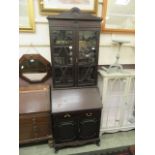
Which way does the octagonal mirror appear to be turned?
toward the camera

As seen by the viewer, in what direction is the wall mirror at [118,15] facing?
toward the camera

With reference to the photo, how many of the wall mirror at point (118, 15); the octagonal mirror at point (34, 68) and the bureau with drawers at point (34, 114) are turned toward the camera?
3

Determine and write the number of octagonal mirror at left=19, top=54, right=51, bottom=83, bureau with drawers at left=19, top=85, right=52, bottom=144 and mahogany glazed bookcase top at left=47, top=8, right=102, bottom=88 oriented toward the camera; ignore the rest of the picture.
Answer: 3

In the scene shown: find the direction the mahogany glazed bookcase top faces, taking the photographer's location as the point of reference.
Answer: facing the viewer

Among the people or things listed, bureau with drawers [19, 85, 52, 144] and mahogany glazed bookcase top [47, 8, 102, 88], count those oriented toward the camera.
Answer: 2

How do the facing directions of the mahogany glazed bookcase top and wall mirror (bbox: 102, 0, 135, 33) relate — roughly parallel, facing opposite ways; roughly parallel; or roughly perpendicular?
roughly parallel
